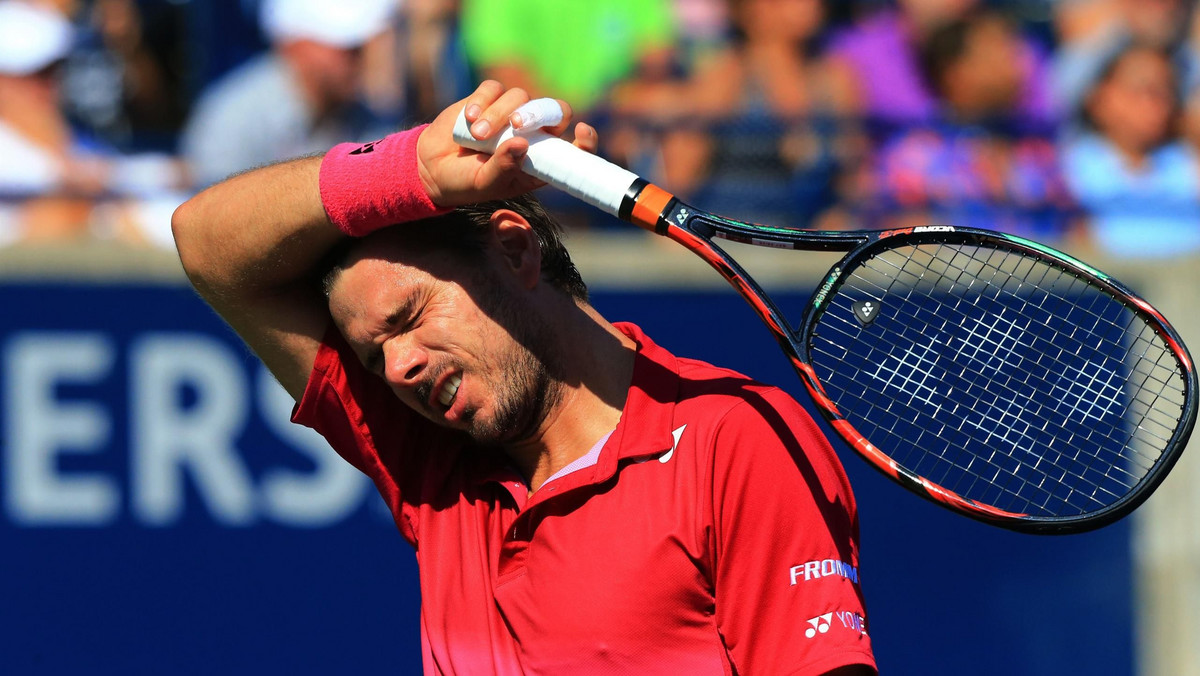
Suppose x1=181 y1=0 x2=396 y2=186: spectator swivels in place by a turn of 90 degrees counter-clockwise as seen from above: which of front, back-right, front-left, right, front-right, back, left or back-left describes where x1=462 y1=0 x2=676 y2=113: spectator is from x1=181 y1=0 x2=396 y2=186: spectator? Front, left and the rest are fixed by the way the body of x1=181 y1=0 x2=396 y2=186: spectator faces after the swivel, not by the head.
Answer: front-right

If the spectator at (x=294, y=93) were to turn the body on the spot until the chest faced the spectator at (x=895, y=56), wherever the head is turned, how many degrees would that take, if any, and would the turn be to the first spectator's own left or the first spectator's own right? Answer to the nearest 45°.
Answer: approximately 45° to the first spectator's own left

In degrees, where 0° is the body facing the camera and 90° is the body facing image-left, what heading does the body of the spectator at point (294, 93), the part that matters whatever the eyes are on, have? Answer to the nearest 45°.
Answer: approximately 315°

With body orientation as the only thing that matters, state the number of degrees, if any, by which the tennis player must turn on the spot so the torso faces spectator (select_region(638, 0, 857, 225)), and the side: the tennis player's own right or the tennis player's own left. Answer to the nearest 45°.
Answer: approximately 135° to the tennis player's own right

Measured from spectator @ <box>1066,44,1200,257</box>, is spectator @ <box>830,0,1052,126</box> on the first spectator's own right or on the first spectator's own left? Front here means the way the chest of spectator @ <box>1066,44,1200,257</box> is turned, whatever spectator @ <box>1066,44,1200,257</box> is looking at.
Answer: on the first spectator's own right

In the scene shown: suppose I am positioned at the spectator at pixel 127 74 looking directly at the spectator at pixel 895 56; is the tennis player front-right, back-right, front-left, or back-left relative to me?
front-right

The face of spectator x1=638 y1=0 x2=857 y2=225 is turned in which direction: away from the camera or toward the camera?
toward the camera

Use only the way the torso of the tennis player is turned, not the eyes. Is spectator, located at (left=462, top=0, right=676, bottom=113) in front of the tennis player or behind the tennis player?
behind

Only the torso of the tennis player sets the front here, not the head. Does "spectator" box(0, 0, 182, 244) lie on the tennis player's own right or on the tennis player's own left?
on the tennis player's own right

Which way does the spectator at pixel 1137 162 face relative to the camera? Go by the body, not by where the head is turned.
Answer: toward the camera

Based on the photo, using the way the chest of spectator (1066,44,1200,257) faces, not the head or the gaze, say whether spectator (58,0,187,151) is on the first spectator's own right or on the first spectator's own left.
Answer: on the first spectator's own right

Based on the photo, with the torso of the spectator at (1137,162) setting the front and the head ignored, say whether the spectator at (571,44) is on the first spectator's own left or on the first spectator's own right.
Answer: on the first spectator's own right

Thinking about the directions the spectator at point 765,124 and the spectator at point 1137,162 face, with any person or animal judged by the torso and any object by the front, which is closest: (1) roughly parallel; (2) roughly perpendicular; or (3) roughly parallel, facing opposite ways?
roughly parallel

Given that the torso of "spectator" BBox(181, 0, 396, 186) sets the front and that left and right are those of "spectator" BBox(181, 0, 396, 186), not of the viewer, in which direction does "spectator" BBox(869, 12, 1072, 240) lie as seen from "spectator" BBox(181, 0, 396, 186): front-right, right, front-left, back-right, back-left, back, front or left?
front-left

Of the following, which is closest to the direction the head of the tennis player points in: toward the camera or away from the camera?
toward the camera

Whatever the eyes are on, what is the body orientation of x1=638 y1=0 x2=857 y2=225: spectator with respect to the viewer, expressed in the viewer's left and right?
facing the viewer
